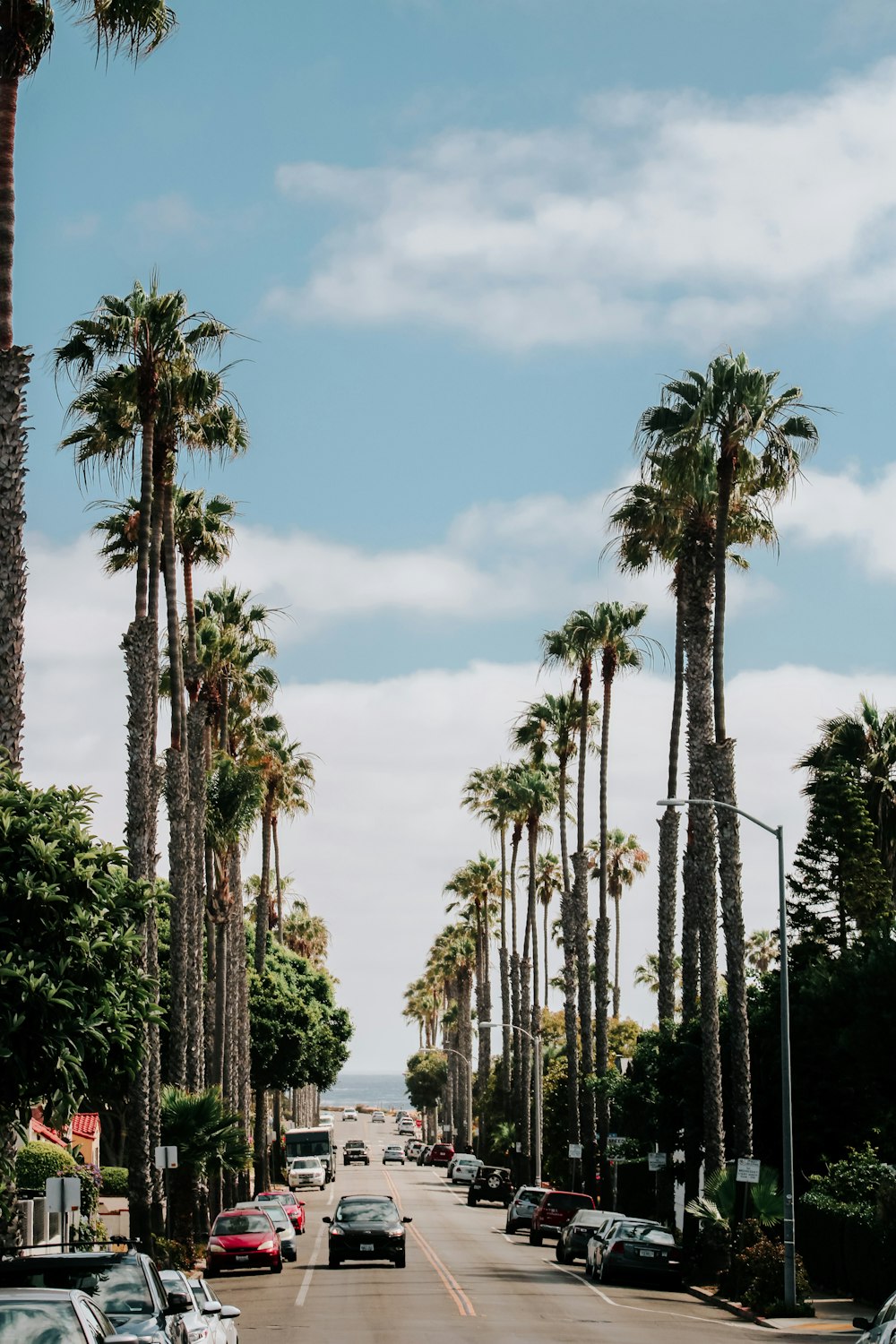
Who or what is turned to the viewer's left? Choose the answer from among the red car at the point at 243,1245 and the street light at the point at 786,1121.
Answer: the street light

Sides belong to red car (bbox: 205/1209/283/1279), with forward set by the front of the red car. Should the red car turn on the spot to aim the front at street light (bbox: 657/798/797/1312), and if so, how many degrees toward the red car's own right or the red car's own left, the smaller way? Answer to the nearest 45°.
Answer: approximately 45° to the red car's own left

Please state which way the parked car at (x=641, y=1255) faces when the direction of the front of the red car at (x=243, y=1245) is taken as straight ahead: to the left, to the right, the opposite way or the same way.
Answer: the opposite way

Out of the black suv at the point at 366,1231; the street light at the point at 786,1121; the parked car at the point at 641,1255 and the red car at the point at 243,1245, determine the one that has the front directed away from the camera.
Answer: the parked car

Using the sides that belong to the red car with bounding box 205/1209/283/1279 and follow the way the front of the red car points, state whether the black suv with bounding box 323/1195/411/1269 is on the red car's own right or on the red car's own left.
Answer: on the red car's own left

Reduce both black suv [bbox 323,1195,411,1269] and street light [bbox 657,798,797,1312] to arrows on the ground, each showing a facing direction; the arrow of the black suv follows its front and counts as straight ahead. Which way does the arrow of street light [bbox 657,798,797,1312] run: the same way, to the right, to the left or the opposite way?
to the right

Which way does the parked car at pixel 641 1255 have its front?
away from the camera

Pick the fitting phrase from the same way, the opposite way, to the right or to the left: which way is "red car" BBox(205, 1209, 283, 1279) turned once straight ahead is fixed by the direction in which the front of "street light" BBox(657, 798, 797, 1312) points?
to the left

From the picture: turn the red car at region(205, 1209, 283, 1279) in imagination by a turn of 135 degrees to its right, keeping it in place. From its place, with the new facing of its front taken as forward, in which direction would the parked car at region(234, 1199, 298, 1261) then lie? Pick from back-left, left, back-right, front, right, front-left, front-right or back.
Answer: front-right

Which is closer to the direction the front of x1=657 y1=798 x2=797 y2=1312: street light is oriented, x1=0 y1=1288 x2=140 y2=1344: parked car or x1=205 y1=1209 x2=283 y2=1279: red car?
the red car

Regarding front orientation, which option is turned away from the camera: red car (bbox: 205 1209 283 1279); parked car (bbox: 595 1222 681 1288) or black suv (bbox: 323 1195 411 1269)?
the parked car

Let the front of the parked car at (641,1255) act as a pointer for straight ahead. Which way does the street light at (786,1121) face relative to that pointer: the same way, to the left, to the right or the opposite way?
to the left

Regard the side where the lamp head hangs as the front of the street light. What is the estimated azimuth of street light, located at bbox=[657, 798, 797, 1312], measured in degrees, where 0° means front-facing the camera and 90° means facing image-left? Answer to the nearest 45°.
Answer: approximately 90°
